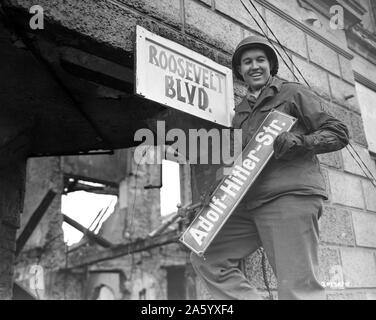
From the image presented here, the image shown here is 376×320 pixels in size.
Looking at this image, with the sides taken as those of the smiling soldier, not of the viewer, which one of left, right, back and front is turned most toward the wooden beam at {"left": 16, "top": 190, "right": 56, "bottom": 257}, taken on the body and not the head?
right

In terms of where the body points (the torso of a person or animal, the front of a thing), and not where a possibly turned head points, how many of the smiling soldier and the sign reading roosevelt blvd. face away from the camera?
0

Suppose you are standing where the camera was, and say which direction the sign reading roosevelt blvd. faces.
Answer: facing the viewer and to the right of the viewer

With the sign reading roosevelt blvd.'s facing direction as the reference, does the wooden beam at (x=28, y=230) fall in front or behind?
behind

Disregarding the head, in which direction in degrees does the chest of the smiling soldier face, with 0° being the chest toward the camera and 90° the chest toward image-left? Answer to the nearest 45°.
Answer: approximately 45°
